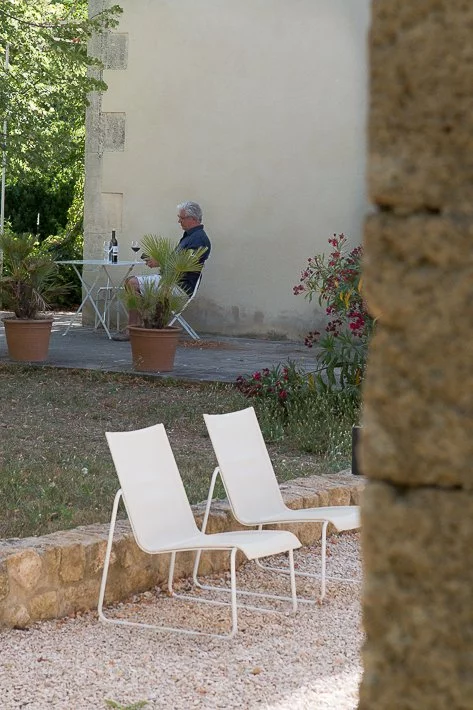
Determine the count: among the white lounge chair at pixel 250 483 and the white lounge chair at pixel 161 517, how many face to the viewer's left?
0

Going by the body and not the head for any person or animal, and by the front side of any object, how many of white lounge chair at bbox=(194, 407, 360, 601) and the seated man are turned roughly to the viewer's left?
1

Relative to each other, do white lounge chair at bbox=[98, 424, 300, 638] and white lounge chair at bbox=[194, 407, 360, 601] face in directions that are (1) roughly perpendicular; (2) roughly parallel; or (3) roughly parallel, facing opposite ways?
roughly parallel

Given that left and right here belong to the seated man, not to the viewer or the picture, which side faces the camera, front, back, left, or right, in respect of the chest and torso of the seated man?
left

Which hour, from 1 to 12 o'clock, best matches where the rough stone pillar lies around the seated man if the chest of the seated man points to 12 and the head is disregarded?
The rough stone pillar is roughly at 9 o'clock from the seated man.

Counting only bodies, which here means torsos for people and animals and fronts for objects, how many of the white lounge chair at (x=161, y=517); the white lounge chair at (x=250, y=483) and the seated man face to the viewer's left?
1

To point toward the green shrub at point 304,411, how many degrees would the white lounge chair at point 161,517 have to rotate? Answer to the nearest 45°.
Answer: approximately 135° to its left

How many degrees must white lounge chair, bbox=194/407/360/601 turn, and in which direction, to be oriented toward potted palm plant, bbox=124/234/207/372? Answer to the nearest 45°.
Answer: approximately 135° to its left

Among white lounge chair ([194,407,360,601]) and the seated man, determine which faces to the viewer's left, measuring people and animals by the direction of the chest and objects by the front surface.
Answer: the seated man

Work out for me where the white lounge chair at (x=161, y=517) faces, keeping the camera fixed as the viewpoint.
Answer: facing the viewer and to the right of the viewer

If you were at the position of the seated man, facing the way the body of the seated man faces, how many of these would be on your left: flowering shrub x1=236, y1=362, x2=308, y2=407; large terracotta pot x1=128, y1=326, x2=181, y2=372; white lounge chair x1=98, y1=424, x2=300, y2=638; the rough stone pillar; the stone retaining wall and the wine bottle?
5

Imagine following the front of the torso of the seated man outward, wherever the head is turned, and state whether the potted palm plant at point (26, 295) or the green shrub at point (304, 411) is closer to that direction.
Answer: the potted palm plant

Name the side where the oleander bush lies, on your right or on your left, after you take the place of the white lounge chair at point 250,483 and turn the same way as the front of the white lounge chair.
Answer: on your left

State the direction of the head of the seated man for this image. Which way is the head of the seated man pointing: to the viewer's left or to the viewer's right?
to the viewer's left
